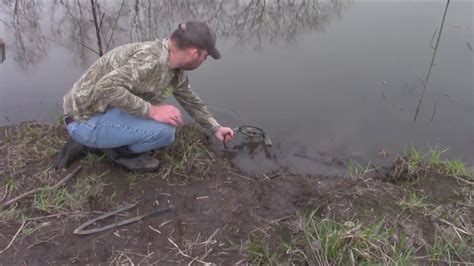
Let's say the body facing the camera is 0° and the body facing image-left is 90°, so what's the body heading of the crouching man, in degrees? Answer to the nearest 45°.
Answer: approximately 270°

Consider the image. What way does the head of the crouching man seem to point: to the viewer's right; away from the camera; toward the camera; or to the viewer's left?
to the viewer's right
